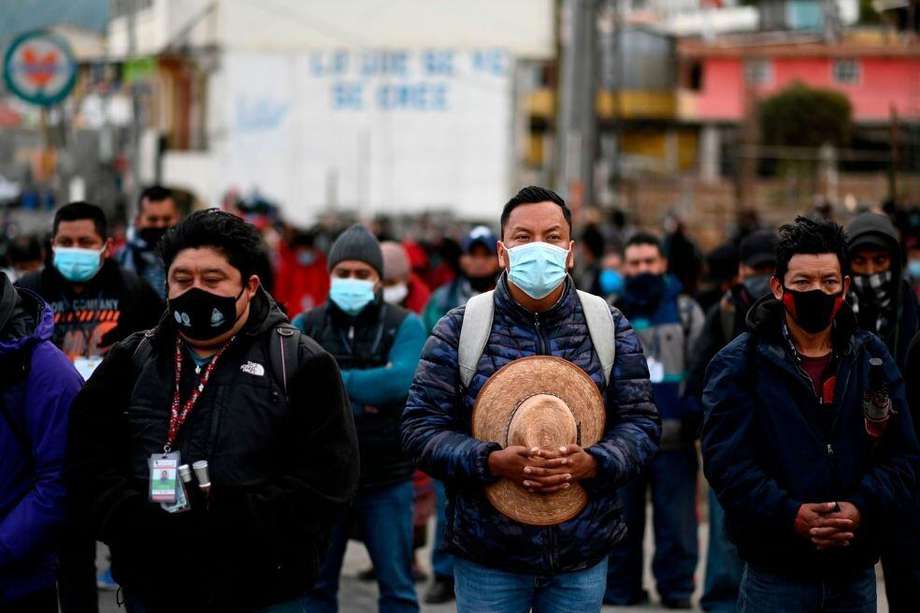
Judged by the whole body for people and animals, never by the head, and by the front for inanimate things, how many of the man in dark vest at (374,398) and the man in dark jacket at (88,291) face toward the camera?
2

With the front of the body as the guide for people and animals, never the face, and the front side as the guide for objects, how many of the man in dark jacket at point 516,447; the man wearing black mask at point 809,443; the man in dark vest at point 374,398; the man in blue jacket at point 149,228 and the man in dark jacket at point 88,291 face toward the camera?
5

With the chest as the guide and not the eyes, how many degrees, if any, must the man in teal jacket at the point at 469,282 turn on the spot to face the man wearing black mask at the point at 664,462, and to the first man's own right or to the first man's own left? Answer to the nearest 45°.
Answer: approximately 90° to the first man's own left

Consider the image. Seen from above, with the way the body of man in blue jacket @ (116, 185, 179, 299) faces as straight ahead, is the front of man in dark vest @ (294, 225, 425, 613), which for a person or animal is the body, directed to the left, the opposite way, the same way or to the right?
the same way

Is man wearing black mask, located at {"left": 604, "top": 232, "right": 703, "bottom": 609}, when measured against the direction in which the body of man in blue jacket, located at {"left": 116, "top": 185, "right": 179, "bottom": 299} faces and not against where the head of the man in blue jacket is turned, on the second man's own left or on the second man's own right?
on the second man's own left

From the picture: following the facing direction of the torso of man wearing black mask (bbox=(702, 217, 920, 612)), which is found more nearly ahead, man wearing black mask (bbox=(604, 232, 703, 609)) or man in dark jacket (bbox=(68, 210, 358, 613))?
the man in dark jacket

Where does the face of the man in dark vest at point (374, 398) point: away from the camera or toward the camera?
toward the camera

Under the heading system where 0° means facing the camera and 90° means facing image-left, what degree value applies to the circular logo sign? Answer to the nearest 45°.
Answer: approximately 0°

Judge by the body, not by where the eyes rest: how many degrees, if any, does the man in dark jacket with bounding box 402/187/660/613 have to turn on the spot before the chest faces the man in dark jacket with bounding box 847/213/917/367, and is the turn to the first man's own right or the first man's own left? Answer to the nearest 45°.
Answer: approximately 135° to the first man's own left

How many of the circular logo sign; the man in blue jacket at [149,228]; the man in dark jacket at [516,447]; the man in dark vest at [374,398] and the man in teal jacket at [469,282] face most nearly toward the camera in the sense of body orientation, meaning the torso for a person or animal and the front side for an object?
5

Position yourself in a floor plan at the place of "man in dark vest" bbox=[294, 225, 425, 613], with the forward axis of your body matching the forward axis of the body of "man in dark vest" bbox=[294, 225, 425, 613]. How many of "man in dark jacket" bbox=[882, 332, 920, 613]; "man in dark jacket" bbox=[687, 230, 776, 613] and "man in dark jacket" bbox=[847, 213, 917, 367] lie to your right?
0

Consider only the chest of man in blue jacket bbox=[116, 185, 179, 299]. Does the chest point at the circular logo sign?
no

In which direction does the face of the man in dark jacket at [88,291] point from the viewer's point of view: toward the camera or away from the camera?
toward the camera

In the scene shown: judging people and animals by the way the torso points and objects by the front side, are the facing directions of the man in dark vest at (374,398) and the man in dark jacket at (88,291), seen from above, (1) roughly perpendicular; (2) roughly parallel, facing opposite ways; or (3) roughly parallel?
roughly parallel

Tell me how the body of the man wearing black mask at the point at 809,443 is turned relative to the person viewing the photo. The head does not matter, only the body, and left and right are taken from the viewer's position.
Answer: facing the viewer

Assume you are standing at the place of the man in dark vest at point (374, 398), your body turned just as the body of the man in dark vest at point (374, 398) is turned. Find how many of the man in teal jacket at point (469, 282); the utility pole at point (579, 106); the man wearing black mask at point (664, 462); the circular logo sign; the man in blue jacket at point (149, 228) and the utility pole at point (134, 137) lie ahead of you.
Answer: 0

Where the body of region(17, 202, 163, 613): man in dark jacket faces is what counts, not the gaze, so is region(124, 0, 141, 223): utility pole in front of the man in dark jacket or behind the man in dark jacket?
behind

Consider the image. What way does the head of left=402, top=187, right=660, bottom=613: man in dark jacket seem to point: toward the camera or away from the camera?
toward the camera

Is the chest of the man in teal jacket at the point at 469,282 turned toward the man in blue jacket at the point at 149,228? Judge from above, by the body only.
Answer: no

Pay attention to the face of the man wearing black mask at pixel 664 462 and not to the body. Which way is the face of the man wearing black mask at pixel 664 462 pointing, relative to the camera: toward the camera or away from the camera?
toward the camera

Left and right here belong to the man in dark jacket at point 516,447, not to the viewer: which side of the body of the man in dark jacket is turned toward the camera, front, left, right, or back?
front

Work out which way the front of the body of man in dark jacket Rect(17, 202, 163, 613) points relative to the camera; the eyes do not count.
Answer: toward the camera
